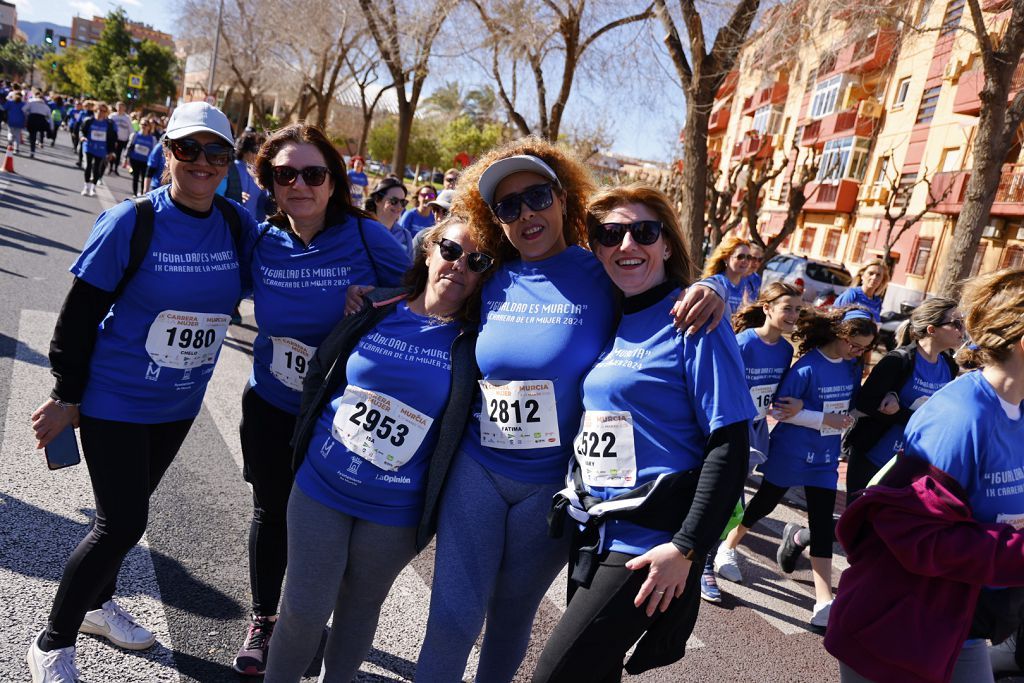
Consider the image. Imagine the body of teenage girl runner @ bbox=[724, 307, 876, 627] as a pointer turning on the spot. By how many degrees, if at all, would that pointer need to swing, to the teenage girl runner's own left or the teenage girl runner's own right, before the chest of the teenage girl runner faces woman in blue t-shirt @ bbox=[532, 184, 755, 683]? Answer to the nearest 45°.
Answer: approximately 45° to the teenage girl runner's own right

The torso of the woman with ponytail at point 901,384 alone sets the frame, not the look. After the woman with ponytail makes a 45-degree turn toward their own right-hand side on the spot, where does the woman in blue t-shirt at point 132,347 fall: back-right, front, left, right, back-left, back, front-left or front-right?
front-right

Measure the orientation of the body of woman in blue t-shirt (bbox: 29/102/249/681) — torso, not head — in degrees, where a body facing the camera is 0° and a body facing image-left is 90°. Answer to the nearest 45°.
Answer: approximately 315°

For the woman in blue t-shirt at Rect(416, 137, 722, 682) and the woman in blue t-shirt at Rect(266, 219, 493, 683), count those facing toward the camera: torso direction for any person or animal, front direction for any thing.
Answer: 2

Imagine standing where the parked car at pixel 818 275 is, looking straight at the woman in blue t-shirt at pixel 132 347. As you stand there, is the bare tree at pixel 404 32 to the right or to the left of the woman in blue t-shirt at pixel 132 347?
right

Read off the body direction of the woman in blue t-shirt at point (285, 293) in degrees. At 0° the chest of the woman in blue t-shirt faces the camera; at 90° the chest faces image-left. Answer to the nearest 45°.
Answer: approximately 0°

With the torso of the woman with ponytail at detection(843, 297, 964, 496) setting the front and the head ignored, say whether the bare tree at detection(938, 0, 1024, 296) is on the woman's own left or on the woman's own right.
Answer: on the woman's own left

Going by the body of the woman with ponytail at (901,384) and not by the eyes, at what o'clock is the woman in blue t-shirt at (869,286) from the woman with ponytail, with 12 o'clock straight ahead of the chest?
The woman in blue t-shirt is roughly at 7 o'clock from the woman with ponytail.

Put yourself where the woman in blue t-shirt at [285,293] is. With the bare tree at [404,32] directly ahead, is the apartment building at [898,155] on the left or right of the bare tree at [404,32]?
right

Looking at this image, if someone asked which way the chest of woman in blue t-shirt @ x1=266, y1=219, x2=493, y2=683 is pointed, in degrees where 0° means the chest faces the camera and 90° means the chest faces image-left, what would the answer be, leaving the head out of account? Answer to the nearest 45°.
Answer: approximately 0°

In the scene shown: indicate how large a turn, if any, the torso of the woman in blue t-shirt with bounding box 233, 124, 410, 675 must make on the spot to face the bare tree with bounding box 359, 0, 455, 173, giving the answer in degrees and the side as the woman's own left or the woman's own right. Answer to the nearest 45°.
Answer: approximately 180°

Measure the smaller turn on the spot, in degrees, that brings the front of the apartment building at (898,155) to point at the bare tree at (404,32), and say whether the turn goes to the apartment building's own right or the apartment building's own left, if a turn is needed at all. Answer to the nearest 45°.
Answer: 0° — it already faces it
